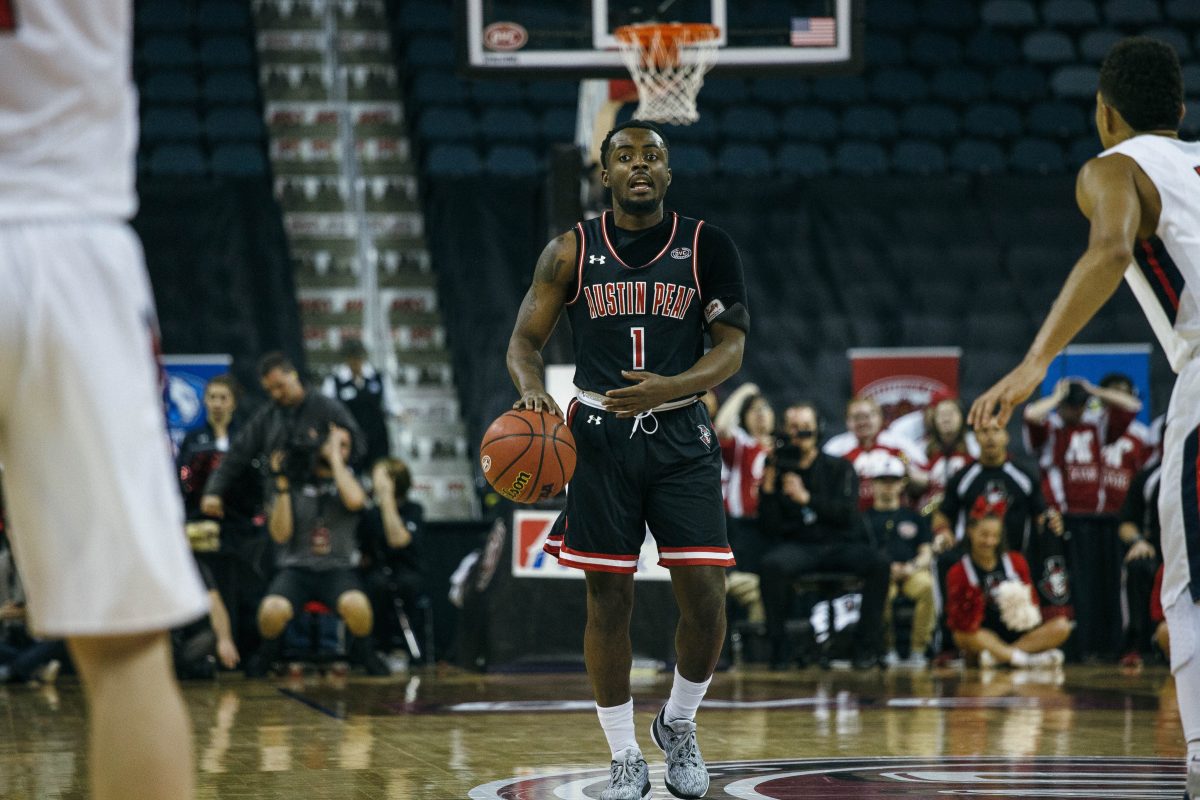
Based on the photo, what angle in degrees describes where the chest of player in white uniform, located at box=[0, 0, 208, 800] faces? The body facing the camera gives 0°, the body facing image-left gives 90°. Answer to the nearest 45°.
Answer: approximately 180°

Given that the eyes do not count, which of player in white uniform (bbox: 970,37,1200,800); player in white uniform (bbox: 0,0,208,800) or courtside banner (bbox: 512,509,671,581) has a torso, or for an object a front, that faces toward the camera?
the courtside banner

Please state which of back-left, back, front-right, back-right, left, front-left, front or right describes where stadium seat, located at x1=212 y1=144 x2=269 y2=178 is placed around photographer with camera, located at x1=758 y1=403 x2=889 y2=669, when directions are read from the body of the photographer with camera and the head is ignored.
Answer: back-right

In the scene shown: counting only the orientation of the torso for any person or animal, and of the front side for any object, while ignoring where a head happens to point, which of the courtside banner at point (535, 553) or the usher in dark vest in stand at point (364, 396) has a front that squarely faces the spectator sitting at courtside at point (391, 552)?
the usher in dark vest in stand at point (364, 396)

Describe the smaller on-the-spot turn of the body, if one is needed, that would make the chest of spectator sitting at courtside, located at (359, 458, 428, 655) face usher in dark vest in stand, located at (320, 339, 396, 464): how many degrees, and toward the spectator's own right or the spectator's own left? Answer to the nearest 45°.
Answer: approximately 180°

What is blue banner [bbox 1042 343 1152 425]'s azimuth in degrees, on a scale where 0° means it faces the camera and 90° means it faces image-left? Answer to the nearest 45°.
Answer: approximately 0°

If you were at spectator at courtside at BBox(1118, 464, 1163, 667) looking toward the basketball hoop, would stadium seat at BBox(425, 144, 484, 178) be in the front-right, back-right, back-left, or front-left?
front-right

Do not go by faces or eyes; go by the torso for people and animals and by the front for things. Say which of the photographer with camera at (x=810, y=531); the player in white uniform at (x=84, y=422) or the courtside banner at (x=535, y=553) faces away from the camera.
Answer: the player in white uniform

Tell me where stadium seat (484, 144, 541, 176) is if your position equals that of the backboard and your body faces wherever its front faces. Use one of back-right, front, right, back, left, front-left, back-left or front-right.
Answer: back

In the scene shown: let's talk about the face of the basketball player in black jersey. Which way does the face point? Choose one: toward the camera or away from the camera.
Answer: toward the camera

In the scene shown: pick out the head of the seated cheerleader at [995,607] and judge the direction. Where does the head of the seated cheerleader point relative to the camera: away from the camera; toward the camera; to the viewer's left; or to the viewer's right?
toward the camera

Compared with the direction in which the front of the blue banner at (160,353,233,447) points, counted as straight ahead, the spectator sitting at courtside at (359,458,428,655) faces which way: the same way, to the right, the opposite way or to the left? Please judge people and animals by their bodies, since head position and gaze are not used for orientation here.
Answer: the same way

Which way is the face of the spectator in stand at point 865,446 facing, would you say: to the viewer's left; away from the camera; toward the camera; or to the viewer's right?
toward the camera

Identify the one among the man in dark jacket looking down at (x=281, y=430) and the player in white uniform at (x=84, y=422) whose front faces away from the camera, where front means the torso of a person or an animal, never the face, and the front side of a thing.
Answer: the player in white uniform

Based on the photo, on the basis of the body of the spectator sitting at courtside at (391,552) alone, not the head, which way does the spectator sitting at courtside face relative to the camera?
toward the camera

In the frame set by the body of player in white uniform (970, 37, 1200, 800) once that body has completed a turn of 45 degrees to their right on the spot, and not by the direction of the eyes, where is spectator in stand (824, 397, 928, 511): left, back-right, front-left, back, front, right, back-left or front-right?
front

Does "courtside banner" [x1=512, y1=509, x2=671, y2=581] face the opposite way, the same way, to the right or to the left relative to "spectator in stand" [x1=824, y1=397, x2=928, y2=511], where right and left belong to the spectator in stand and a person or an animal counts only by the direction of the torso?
the same way

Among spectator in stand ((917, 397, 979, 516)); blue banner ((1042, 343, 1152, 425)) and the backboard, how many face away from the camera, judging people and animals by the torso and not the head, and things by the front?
0

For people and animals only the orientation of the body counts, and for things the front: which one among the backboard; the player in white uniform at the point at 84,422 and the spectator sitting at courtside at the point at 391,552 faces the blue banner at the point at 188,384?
the player in white uniform
